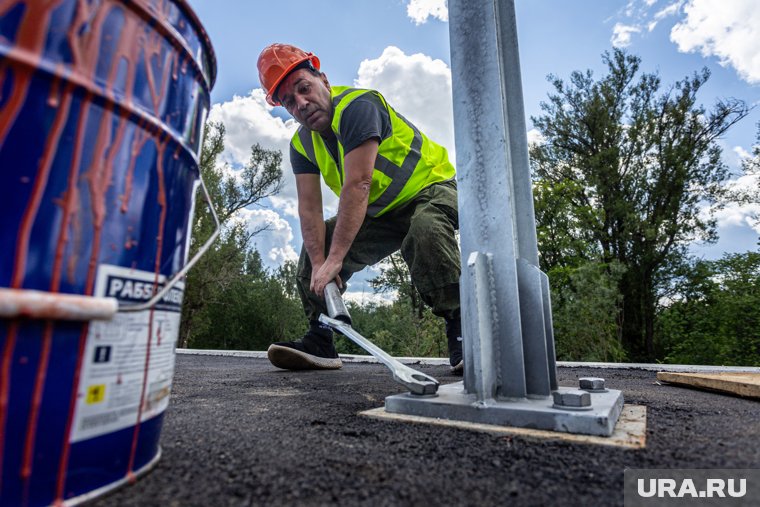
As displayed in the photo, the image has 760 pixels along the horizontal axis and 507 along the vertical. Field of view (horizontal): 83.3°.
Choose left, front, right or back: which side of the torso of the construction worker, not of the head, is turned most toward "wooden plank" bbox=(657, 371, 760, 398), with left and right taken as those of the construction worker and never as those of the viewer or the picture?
left

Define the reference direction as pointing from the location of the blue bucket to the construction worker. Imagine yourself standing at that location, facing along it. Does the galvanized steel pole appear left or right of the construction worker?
right

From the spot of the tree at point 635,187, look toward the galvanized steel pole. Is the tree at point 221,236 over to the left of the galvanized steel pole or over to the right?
right

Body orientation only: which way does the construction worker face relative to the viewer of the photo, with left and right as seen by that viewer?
facing the viewer and to the left of the viewer

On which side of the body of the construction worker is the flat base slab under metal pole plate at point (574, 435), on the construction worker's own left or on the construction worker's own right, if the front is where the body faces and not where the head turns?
on the construction worker's own left

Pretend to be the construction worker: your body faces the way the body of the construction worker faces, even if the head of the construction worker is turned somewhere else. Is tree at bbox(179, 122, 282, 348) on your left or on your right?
on your right

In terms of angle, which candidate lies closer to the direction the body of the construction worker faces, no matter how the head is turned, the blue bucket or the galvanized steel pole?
the blue bucket

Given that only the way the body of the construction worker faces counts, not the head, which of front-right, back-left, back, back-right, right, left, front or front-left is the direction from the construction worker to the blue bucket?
front-left

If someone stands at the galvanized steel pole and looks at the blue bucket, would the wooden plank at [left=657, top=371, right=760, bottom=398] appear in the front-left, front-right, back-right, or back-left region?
back-left

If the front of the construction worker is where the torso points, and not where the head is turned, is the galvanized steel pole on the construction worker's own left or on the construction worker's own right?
on the construction worker's own left

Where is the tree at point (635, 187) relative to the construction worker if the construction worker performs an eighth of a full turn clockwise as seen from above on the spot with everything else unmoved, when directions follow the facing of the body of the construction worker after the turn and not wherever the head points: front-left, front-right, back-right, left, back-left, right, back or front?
back-right
